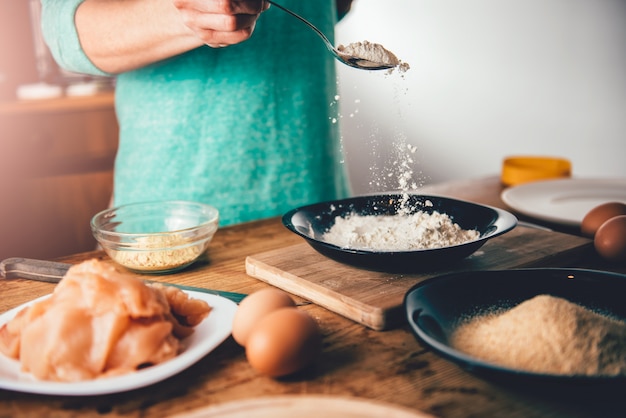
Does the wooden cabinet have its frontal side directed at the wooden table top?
yes

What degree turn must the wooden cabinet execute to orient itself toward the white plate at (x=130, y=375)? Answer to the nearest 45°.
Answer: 0° — it already faces it

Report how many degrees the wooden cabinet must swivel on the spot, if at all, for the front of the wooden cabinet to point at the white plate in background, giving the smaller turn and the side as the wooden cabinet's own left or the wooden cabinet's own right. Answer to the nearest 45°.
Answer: approximately 45° to the wooden cabinet's own left

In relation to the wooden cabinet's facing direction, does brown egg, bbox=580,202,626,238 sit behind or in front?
in front

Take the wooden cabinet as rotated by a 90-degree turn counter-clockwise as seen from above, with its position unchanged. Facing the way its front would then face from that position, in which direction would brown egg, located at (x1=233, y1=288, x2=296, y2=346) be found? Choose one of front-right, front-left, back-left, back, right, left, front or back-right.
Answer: right

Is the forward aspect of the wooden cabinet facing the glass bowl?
yes

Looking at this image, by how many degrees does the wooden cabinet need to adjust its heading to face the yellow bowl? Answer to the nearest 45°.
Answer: approximately 45° to its left

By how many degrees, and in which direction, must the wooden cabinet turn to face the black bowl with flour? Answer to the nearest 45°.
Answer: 0° — it already faces it

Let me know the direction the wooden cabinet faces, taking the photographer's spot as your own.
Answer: facing the viewer

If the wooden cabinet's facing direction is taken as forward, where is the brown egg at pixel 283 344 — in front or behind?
in front
